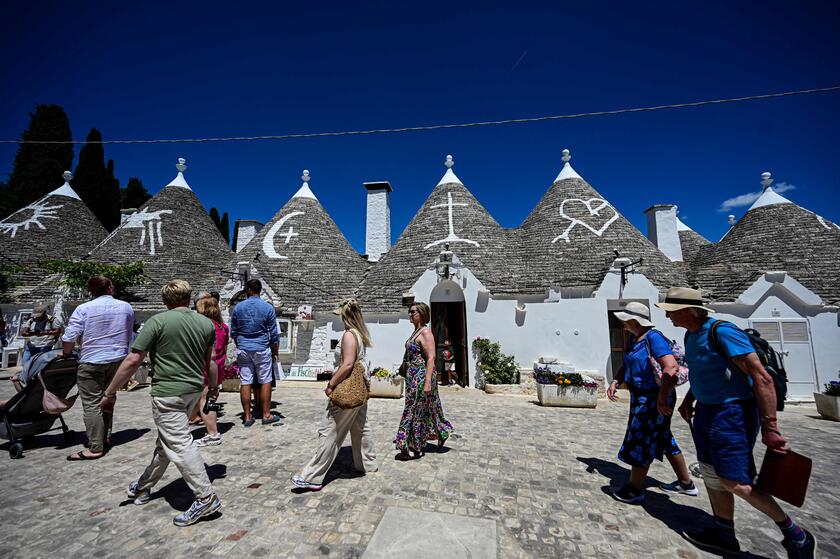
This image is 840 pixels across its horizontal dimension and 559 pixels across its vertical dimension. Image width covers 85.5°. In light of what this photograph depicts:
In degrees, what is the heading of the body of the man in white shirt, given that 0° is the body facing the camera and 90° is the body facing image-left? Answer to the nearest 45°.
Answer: approximately 135°

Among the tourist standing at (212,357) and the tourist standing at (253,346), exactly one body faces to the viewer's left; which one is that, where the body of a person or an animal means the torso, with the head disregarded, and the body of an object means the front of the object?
the tourist standing at (212,357)

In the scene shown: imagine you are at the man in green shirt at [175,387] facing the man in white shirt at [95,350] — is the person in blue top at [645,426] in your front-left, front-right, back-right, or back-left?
back-right

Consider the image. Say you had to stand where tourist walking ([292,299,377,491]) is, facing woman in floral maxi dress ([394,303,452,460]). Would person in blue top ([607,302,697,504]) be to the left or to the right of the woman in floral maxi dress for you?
right

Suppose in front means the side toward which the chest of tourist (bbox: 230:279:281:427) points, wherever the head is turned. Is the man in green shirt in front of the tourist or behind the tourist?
behind

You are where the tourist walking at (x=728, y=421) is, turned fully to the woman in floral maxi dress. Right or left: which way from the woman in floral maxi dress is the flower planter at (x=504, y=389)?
right

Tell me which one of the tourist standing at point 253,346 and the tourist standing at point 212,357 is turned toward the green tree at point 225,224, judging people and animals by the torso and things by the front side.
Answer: the tourist standing at point 253,346

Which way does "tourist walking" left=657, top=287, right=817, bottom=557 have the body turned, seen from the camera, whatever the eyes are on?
to the viewer's left

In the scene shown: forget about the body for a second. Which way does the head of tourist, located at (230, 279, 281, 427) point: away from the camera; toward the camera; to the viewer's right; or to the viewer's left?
away from the camera
